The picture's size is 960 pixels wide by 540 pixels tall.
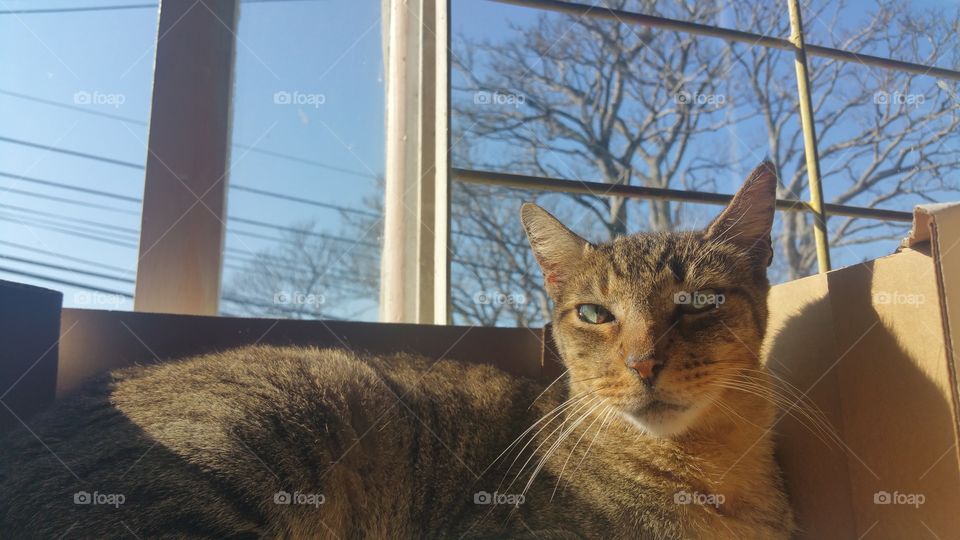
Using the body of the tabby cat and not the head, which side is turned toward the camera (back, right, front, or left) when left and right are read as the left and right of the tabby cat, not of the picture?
right

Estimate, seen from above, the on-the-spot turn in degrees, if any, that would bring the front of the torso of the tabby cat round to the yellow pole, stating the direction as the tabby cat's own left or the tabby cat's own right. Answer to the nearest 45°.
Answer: approximately 45° to the tabby cat's own left

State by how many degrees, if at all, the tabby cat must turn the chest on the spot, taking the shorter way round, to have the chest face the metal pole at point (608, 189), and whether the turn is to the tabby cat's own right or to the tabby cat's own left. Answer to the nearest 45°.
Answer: approximately 45° to the tabby cat's own left
